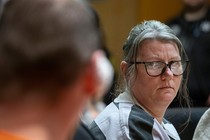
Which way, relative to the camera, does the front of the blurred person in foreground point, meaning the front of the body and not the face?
away from the camera

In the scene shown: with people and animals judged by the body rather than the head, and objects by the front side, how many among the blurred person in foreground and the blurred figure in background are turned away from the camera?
1

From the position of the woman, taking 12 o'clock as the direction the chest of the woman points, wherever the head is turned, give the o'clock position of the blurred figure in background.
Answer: The blurred figure in background is roughly at 8 o'clock from the woman.

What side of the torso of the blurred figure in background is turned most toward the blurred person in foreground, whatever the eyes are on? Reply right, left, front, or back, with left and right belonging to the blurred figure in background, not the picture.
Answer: front

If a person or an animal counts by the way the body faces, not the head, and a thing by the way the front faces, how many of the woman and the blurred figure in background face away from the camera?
0

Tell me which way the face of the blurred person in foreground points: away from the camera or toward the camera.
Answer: away from the camera

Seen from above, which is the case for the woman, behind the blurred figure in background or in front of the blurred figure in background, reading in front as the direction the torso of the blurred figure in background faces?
in front

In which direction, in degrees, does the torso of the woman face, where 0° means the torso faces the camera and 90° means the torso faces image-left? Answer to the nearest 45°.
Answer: approximately 315°

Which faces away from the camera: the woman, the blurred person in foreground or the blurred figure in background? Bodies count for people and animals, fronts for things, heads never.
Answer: the blurred person in foreground

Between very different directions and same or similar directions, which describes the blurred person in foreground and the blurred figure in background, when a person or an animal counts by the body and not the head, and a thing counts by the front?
very different directions

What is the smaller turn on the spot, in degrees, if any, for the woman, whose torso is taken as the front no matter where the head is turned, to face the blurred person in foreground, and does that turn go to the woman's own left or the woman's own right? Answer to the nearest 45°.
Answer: approximately 45° to the woman's own right

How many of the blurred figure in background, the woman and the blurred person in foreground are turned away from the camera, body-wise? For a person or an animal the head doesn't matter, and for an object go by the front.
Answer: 1

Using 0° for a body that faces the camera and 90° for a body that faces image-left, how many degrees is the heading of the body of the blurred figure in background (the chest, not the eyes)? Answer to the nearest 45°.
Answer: approximately 0°
